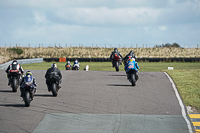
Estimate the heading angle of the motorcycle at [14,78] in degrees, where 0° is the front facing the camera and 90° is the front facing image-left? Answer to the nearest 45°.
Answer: approximately 180°

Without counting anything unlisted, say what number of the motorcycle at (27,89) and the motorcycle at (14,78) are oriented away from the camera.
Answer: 2

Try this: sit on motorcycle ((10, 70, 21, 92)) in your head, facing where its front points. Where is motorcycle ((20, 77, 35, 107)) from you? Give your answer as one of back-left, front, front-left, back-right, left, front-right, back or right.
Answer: back

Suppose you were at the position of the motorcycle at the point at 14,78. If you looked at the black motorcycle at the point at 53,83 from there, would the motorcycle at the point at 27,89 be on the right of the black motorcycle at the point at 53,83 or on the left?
right

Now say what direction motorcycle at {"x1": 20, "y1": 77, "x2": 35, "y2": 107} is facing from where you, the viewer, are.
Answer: facing away from the viewer

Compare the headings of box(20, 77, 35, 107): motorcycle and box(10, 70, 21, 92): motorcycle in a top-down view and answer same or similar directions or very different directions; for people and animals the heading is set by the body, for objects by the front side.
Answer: same or similar directions
